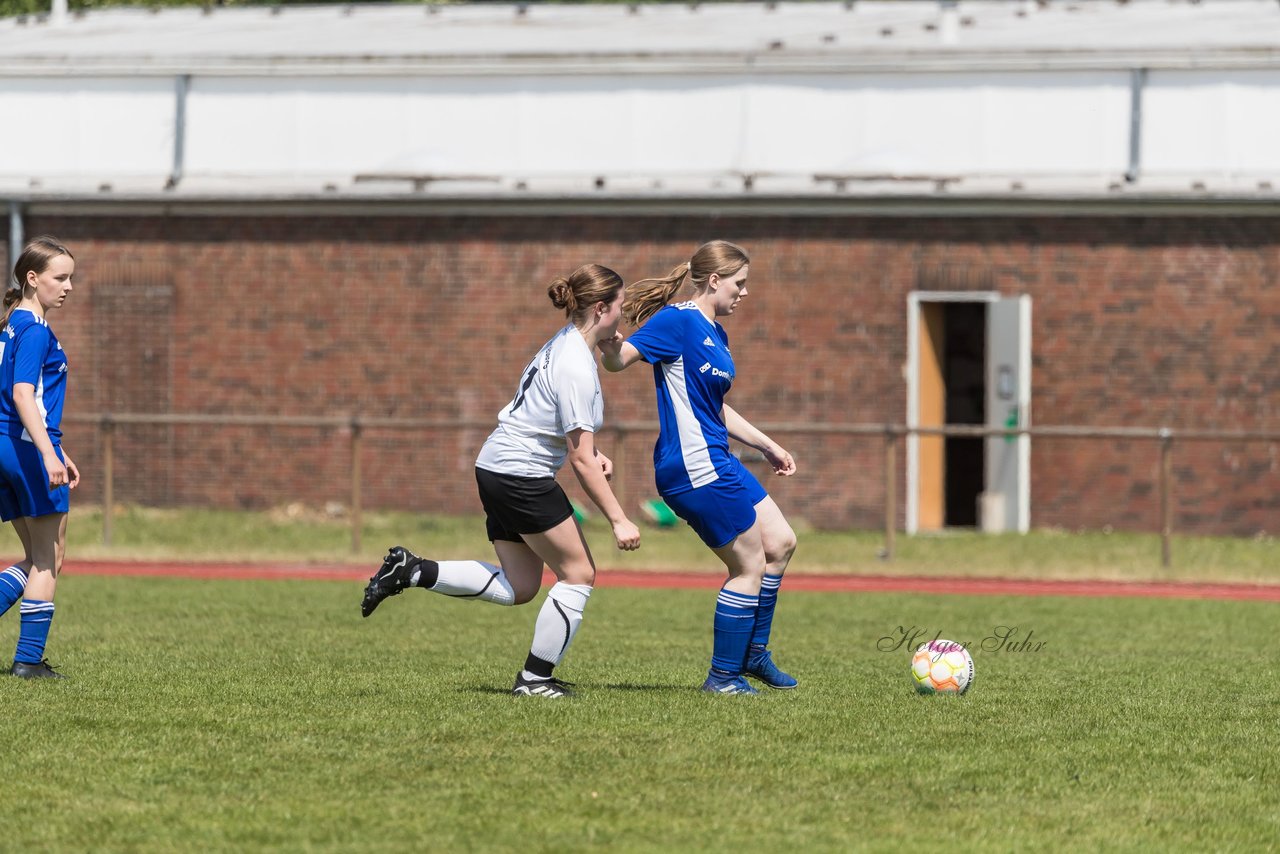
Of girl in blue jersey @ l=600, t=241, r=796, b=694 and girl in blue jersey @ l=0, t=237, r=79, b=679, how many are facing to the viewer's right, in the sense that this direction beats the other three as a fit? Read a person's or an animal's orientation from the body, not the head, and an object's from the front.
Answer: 2

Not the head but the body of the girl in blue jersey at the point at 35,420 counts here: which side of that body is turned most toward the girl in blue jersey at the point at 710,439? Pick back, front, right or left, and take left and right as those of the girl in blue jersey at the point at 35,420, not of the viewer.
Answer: front

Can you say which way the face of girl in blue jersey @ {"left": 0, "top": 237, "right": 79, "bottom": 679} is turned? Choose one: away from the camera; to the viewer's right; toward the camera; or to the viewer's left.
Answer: to the viewer's right

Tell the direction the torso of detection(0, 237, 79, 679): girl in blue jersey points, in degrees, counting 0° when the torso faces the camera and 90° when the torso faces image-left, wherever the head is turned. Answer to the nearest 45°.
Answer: approximately 270°

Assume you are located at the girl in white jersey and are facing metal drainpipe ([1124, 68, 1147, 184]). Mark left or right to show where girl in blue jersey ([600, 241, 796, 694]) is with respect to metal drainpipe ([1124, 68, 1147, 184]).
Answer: right

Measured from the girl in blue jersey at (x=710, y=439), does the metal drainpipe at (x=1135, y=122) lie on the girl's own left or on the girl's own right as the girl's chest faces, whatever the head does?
on the girl's own left

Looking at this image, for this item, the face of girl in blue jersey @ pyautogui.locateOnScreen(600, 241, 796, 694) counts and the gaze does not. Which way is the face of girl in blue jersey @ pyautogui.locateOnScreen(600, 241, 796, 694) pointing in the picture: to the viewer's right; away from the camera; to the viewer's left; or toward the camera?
to the viewer's right

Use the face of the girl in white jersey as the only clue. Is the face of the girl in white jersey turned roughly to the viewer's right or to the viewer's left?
to the viewer's right

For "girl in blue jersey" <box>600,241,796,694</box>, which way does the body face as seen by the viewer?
to the viewer's right

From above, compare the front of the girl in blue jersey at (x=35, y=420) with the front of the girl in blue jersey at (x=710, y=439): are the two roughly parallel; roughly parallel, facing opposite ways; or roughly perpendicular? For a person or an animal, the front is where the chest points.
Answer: roughly parallel

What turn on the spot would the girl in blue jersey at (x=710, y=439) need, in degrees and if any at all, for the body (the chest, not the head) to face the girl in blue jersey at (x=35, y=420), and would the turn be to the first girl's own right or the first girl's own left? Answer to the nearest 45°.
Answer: approximately 180°

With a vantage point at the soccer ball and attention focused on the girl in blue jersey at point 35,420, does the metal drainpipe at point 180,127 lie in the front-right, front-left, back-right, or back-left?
front-right

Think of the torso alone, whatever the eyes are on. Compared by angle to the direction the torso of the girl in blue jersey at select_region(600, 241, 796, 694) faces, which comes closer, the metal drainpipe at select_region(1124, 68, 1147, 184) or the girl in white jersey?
the metal drainpipe

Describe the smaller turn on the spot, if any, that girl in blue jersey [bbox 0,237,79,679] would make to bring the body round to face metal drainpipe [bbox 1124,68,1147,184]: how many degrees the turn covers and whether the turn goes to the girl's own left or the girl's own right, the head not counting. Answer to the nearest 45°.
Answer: approximately 45° to the girl's own left
